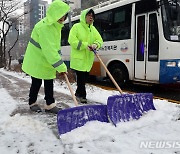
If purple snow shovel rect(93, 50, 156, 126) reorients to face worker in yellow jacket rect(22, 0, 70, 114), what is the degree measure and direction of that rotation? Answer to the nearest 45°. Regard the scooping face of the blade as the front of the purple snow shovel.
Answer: approximately 135° to its right

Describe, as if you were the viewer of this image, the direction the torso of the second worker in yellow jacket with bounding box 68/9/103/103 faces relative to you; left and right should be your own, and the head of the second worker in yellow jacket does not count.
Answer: facing the viewer and to the right of the viewer

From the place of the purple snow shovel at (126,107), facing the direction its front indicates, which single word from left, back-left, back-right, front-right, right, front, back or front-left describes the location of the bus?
back-left

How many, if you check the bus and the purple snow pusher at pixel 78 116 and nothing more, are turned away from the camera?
0

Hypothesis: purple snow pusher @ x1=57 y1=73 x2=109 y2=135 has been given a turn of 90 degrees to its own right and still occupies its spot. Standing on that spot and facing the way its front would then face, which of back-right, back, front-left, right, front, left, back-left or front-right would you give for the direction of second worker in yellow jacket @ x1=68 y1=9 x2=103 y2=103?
back-right
